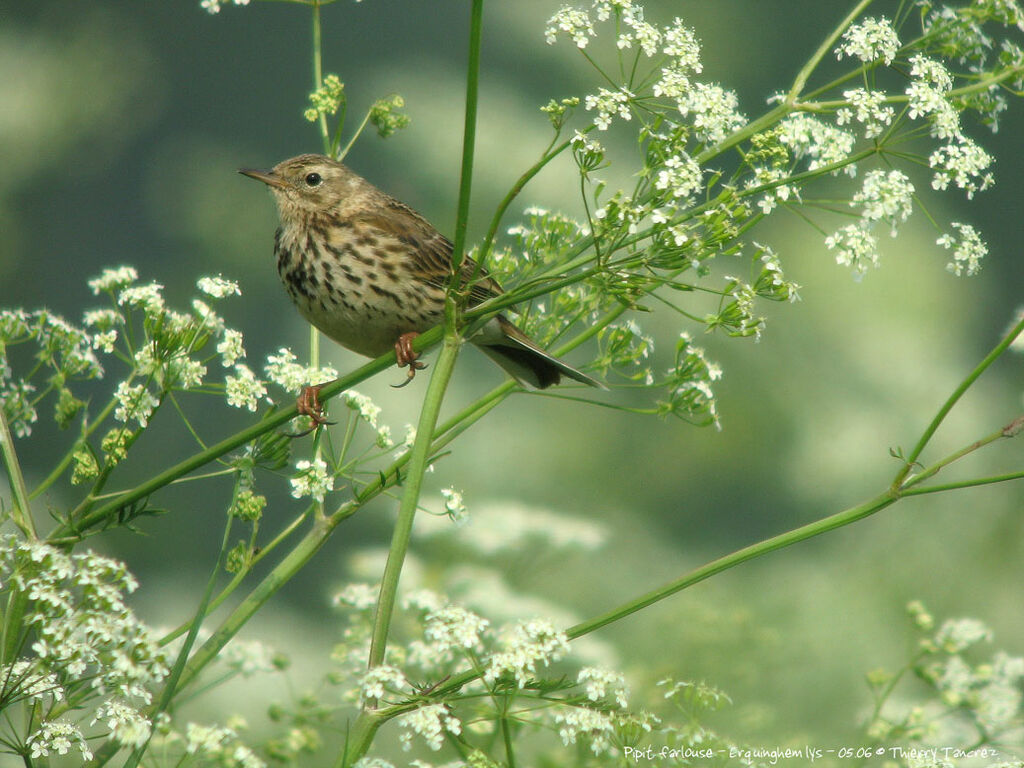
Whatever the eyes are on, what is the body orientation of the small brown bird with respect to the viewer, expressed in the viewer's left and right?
facing to the left of the viewer
